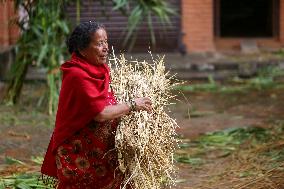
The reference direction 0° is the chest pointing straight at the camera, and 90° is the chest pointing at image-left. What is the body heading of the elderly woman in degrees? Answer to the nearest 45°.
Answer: approximately 270°

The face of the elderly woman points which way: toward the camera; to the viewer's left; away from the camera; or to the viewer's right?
to the viewer's right
